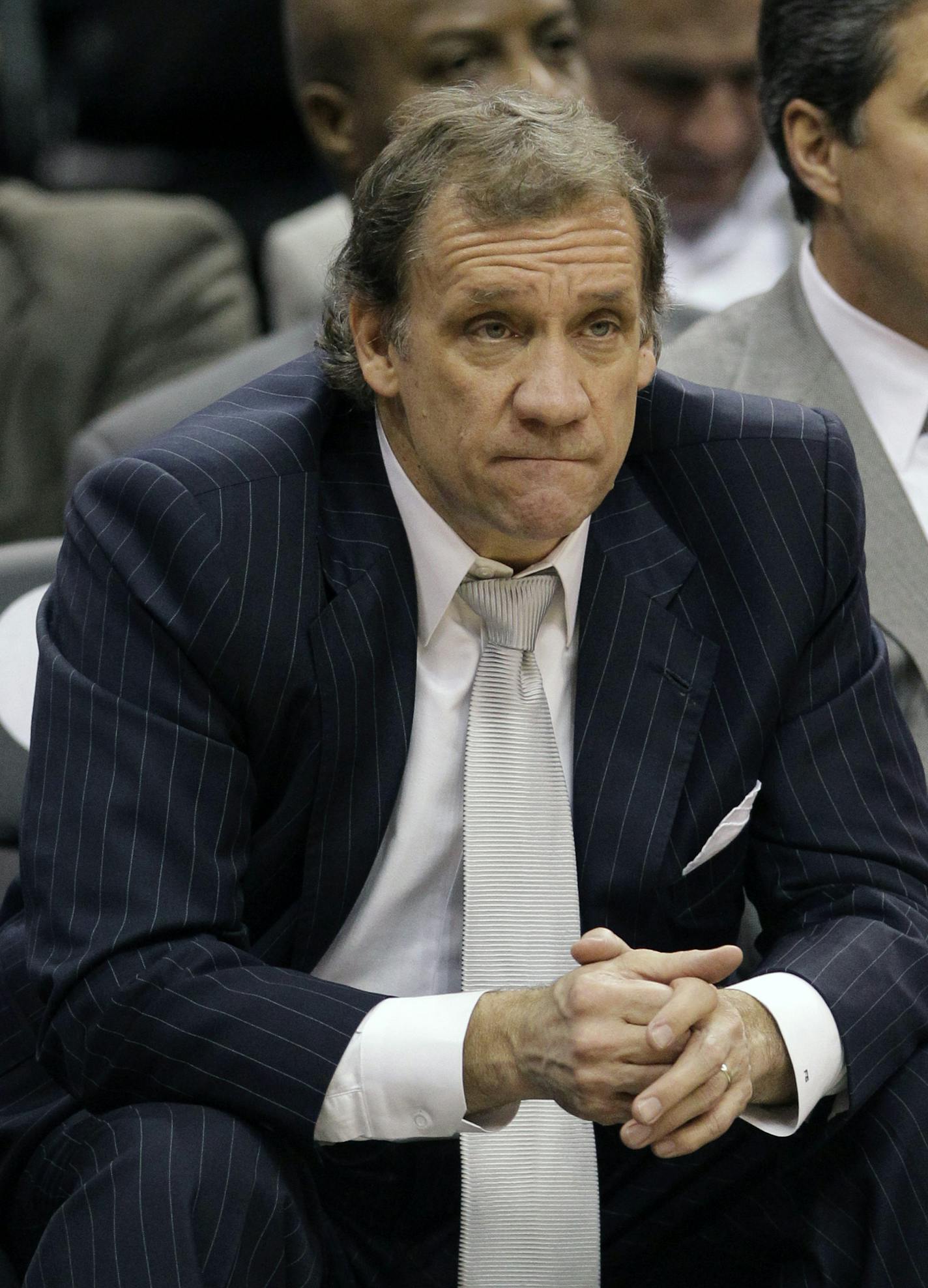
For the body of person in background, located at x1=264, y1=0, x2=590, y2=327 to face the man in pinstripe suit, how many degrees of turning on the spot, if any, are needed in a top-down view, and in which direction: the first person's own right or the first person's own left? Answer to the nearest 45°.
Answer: approximately 45° to the first person's own right

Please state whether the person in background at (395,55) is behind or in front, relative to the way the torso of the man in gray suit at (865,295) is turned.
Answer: behind

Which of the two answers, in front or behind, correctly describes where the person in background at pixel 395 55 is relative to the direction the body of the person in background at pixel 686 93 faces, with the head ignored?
in front

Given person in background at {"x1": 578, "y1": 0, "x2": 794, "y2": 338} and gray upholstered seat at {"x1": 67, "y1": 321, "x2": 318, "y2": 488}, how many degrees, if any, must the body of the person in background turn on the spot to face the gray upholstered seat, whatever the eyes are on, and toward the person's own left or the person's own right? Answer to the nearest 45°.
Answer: approximately 45° to the person's own right

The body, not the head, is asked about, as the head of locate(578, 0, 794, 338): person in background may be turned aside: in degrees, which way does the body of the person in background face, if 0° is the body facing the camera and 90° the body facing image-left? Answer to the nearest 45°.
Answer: approximately 0°

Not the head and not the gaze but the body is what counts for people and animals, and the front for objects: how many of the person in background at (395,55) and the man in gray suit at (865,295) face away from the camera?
0

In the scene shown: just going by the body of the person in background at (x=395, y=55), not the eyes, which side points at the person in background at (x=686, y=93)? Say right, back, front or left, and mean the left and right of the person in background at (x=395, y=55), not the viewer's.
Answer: left

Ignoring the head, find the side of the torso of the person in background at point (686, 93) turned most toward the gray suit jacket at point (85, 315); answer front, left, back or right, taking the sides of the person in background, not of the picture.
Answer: right
